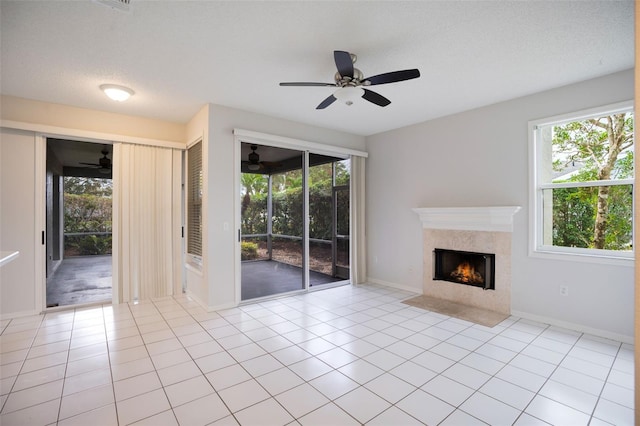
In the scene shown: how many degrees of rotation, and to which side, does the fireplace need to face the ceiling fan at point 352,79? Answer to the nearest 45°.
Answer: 0° — it already faces it

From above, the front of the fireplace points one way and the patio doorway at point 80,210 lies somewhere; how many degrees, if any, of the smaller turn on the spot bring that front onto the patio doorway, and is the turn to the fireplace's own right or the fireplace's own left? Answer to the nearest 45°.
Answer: approximately 45° to the fireplace's own right

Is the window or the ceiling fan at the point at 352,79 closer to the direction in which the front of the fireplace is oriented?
the ceiling fan

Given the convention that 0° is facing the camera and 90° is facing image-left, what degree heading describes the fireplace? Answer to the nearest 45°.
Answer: approximately 45°

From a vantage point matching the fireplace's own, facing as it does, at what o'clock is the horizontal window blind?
The horizontal window blind is roughly at 1 o'clock from the fireplace.

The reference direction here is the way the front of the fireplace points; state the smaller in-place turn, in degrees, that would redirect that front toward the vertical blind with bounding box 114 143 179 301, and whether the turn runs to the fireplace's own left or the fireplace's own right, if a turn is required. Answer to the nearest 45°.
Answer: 0° — it already faces it

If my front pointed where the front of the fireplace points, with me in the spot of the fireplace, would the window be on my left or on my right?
on my left

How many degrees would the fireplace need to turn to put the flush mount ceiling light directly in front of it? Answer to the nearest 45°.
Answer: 0° — it already faces it
